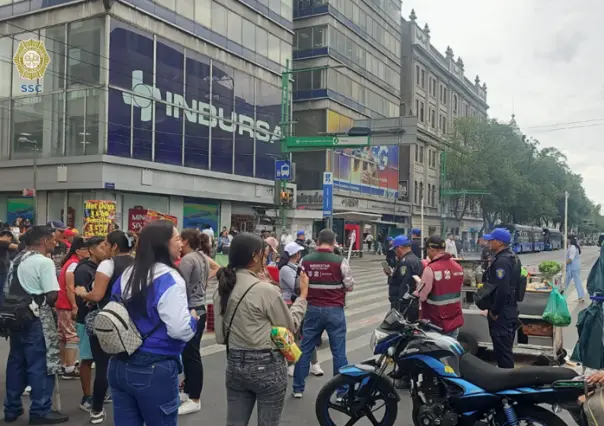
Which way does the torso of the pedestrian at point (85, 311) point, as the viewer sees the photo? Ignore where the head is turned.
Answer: to the viewer's right

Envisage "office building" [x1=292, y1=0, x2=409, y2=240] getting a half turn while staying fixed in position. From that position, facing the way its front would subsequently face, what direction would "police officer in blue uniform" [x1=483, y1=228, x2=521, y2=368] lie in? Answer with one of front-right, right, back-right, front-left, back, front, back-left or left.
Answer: back-left

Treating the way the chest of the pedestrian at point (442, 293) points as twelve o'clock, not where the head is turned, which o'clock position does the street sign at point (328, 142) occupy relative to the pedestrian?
The street sign is roughly at 1 o'clock from the pedestrian.

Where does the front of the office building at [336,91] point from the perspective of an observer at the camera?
facing the viewer and to the right of the viewer

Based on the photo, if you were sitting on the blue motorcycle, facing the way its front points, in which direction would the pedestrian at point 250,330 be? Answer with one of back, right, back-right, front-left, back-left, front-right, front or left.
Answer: front-left

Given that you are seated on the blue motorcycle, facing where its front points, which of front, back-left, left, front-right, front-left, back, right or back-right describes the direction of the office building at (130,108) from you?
front-right

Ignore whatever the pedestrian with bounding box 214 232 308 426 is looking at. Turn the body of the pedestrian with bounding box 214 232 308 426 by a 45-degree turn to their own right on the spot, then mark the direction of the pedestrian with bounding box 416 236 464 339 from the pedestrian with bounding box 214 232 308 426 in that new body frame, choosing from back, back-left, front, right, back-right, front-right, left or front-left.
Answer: front-left

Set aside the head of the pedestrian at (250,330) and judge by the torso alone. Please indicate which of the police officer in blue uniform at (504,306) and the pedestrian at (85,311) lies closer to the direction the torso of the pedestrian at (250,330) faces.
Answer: the police officer in blue uniform

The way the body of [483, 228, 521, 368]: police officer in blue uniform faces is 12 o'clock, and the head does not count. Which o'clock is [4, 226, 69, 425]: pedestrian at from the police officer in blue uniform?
The pedestrian is roughly at 11 o'clock from the police officer in blue uniform.

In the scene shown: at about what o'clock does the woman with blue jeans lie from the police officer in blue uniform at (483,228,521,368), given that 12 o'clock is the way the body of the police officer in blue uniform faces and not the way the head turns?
The woman with blue jeans is roughly at 10 o'clock from the police officer in blue uniform.

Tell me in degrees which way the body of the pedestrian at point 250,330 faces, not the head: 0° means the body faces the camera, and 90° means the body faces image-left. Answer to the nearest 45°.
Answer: approximately 225°

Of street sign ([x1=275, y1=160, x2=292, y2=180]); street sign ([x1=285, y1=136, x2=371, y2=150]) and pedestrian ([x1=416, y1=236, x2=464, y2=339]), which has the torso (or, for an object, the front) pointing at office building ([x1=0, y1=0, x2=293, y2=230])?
the pedestrian

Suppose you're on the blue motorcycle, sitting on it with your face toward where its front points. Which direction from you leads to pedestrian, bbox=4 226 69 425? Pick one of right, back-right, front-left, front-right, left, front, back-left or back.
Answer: front

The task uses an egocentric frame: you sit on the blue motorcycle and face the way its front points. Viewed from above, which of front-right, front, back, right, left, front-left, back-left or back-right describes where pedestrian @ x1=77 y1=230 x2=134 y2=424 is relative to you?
front

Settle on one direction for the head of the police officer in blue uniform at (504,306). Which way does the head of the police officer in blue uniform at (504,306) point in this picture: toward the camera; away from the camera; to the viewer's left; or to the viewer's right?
to the viewer's left

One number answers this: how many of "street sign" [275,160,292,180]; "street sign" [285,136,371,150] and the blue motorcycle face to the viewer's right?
0

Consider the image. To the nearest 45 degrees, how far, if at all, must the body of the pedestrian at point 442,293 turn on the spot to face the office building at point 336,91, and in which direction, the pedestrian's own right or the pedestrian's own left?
approximately 45° to the pedestrian's own right

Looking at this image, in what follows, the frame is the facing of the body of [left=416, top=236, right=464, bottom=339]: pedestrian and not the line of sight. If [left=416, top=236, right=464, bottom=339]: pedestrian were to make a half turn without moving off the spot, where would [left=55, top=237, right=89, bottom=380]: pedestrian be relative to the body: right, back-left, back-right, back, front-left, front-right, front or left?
back-right
